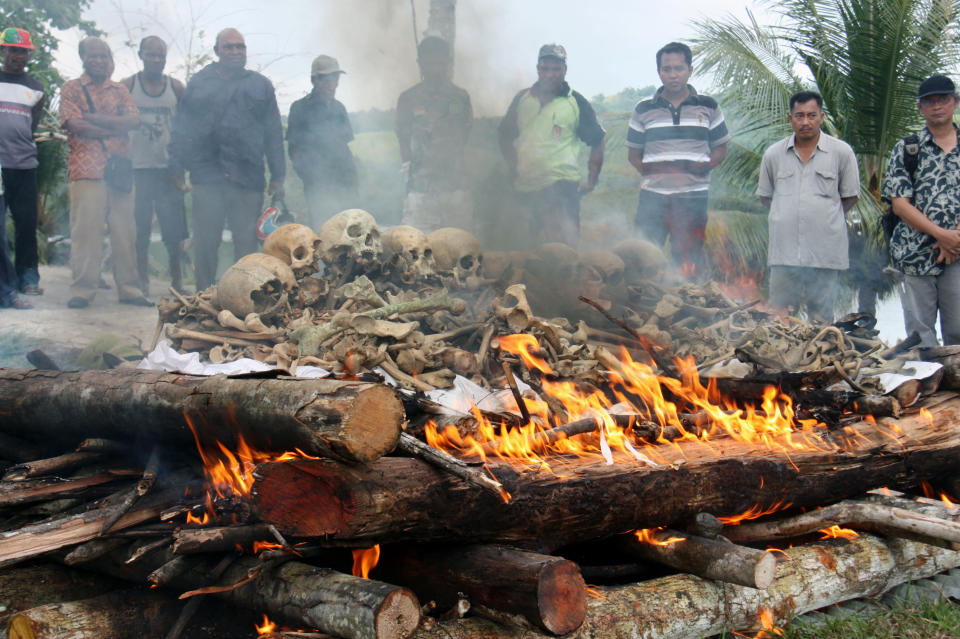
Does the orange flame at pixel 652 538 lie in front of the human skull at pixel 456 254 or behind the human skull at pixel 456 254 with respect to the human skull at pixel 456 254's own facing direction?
in front

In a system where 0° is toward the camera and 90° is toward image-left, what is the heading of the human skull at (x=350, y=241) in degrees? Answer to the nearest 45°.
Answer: approximately 315°

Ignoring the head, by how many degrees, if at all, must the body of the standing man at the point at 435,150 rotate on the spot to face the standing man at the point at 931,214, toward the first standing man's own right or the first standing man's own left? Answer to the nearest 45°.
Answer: approximately 45° to the first standing man's own left

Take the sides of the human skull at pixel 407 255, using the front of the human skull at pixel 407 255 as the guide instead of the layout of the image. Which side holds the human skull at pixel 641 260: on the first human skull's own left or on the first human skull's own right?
on the first human skull's own left

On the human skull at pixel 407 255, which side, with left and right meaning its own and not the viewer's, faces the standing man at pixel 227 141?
back

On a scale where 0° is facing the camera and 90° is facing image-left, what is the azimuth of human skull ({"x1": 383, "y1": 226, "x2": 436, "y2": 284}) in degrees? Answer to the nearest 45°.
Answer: approximately 315°

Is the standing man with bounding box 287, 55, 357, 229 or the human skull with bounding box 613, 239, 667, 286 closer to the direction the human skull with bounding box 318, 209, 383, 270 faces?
the human skull

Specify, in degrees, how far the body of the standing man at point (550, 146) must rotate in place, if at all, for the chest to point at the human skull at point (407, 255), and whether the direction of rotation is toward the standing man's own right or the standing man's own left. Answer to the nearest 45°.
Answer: approximately 45° to the standing man's own right

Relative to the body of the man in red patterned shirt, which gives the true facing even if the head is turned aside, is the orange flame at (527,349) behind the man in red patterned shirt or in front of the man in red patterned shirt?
in front

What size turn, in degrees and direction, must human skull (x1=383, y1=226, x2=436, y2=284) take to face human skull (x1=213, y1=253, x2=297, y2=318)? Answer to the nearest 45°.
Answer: approximately 90° to its right
